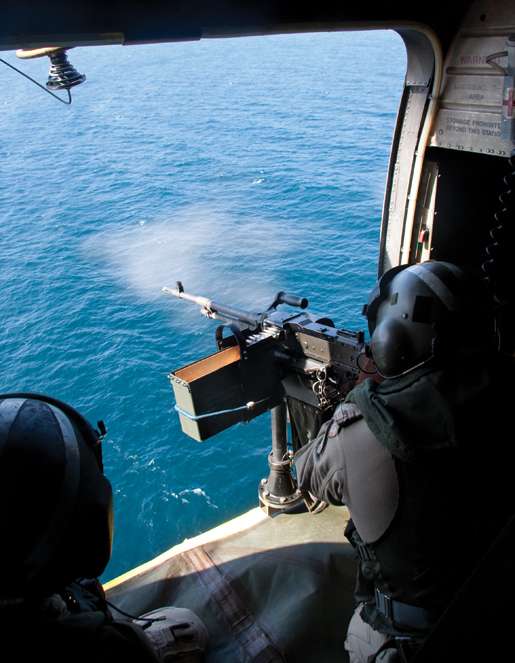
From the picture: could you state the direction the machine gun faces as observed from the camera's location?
facing away from the viewer and to the left of the viewer

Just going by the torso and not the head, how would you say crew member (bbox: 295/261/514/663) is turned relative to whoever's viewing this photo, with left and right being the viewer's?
facing away from the viewer and to the left of the viewer

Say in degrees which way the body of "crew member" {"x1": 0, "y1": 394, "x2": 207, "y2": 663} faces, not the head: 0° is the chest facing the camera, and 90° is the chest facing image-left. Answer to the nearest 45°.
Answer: approximately 225°

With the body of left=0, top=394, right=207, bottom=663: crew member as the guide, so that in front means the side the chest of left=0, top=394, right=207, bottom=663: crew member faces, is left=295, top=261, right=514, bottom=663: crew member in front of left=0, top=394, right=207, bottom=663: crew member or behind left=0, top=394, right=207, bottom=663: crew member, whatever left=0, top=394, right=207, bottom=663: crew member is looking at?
in front

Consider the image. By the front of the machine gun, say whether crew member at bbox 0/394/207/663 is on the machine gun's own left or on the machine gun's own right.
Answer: on the machine gun's own left

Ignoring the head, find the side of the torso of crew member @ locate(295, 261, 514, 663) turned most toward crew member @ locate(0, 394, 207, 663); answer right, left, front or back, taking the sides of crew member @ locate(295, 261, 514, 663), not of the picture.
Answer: left

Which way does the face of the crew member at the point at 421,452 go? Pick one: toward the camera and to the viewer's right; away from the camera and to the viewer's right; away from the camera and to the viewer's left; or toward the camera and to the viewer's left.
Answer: away from the camera and to the viewer's left
